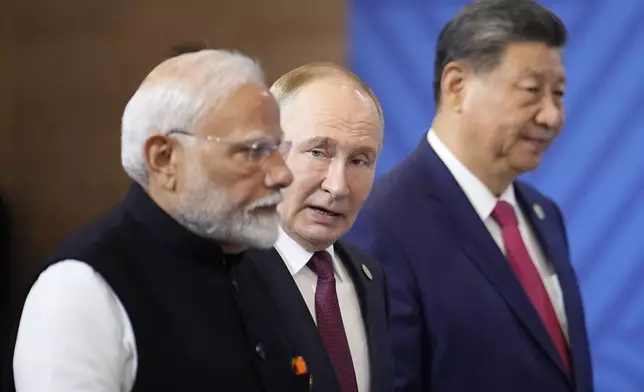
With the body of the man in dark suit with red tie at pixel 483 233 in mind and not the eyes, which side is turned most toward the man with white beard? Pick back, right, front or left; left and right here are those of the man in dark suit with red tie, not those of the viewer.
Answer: right

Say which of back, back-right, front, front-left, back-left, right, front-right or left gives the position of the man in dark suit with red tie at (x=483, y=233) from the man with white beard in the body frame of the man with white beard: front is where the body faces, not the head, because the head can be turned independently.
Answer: left

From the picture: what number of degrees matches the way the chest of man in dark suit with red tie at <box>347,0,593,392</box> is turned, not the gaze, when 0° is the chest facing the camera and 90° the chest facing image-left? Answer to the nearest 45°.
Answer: approximately 315°

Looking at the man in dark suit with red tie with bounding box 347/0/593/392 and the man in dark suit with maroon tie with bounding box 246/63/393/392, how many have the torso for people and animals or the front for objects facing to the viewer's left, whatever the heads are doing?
0

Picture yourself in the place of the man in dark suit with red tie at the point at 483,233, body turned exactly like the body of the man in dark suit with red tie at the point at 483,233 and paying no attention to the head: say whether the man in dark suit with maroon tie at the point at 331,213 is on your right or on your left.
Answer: on your right

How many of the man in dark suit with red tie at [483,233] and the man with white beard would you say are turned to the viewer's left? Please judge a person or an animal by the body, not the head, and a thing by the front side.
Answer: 0

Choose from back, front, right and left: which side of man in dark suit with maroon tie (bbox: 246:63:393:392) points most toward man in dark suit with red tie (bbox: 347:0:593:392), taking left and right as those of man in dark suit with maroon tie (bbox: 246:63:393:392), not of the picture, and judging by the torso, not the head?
left
